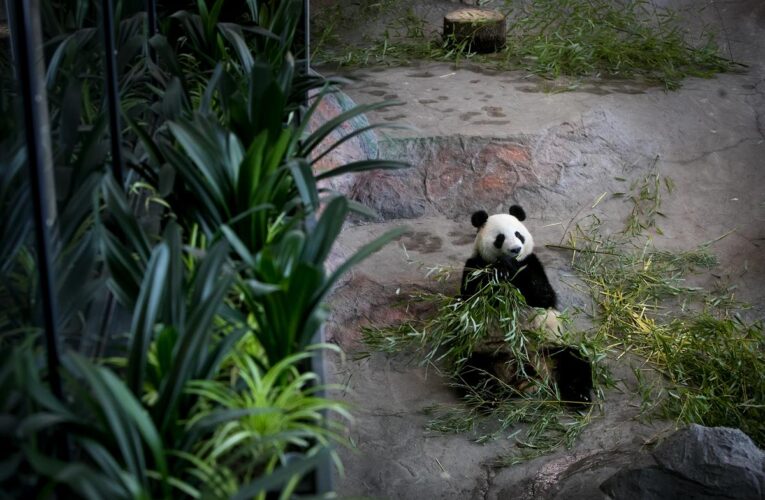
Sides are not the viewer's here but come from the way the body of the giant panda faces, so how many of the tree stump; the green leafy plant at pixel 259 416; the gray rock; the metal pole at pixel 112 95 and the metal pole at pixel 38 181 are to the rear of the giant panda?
1

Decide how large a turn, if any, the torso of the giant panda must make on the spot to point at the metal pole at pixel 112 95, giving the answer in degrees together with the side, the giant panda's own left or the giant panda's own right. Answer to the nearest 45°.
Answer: approximately 45° to the giant panda's own right

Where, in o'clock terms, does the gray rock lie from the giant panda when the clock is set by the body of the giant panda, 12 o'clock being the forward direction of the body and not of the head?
The gray rock is roughly at 11 o'clock from the giant panda.

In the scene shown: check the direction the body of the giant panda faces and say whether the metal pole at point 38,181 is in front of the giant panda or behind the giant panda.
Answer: in front

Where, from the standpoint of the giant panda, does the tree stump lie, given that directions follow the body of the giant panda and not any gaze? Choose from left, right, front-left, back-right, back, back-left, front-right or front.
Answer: back

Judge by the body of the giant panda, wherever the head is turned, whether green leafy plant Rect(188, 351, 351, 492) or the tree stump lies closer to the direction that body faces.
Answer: the green leafy plant

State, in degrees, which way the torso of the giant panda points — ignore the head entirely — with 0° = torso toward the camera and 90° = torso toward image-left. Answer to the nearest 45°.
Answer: approximately 0°

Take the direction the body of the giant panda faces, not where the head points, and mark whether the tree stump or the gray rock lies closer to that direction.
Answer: the gray rock

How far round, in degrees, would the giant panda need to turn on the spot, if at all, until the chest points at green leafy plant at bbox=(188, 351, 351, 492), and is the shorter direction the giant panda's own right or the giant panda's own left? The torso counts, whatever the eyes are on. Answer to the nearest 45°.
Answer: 0° — it already faces it

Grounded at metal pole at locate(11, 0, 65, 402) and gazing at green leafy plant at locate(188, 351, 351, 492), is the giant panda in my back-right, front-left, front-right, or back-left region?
front-left

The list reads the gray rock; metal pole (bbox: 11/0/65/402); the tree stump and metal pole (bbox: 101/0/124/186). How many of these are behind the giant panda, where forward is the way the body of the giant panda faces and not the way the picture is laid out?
1

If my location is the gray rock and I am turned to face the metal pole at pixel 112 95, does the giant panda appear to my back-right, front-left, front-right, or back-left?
front-right

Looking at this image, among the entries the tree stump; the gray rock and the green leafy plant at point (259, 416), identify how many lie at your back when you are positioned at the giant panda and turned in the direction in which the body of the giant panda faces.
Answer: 1
